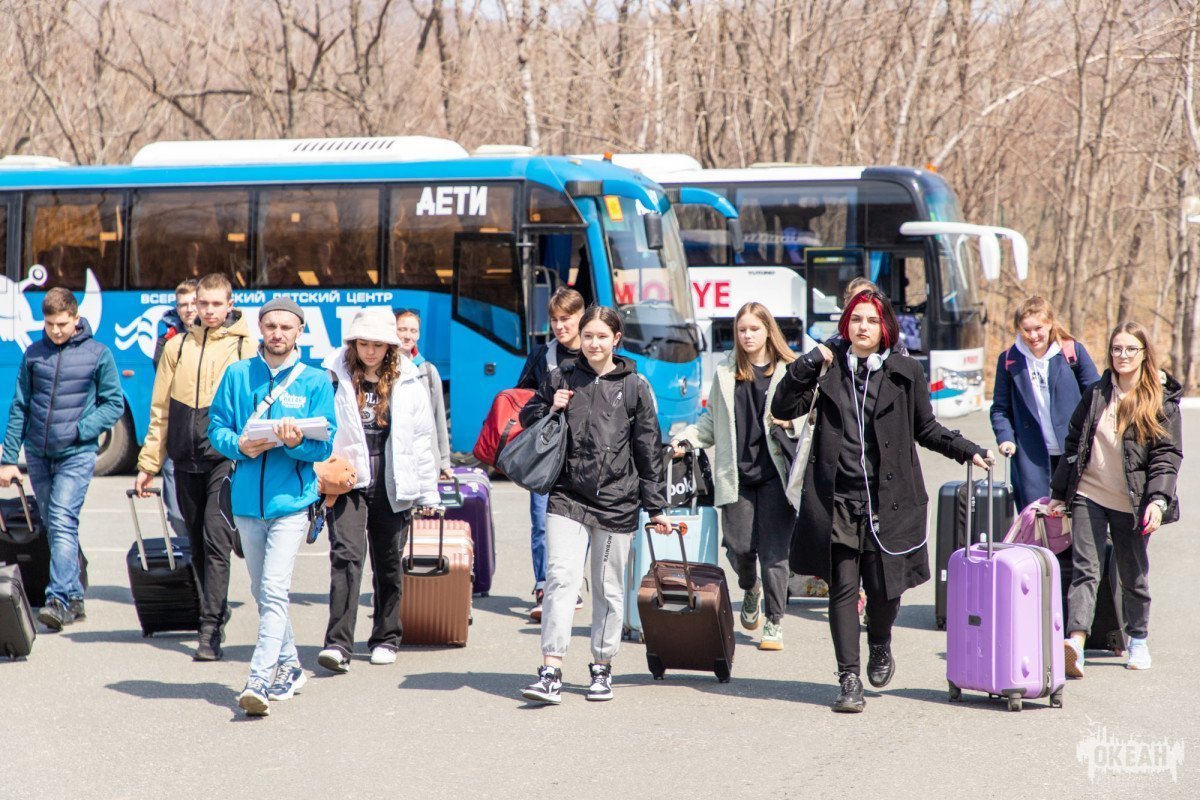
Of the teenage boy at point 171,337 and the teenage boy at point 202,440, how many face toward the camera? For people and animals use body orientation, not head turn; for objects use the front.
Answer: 2

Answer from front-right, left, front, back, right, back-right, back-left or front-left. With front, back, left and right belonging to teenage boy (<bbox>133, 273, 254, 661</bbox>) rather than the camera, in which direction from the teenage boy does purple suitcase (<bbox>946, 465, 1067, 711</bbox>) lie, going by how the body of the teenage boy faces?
front-left

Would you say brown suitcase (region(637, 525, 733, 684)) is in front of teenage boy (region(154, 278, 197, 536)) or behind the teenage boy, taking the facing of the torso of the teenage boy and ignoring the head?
in front

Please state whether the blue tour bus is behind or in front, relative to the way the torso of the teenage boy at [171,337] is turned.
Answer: behind

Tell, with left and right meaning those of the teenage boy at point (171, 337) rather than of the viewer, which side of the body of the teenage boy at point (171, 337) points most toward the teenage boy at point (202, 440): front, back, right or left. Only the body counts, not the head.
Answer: front

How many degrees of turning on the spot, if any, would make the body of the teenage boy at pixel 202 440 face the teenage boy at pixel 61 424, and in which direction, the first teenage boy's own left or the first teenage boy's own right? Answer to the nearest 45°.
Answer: approximately 135° to the first teenage boy's own right

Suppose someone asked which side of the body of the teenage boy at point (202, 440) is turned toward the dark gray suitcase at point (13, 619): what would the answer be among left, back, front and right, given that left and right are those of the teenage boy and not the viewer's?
right

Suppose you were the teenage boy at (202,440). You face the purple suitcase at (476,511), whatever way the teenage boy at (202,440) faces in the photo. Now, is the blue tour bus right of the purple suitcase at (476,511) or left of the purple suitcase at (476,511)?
left

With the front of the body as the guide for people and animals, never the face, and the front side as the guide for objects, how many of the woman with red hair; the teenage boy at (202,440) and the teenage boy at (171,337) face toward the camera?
3

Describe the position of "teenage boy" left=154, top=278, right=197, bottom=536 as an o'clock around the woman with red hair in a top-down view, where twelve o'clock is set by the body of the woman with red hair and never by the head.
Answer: The teenage boy is roughly at 4 o'clock from the woman with red hair.

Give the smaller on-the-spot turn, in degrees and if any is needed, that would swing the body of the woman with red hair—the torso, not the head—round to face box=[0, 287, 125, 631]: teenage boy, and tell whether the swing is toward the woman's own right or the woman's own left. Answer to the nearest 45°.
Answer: approximately 90° to the woman's own right

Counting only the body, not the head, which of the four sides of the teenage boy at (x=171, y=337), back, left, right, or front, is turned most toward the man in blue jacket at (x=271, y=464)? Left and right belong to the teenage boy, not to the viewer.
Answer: front
